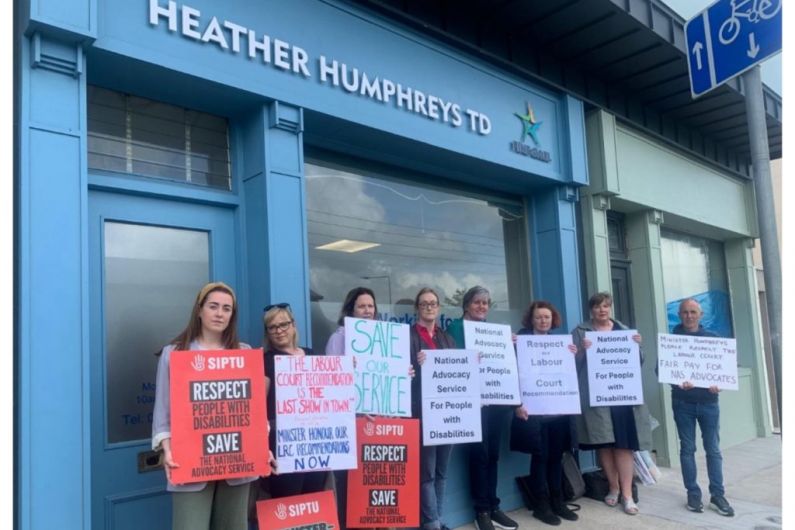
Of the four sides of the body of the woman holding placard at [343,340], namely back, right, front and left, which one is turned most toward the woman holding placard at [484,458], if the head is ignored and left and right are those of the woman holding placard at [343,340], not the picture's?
left

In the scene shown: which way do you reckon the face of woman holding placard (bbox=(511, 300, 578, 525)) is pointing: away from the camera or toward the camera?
toward the camera

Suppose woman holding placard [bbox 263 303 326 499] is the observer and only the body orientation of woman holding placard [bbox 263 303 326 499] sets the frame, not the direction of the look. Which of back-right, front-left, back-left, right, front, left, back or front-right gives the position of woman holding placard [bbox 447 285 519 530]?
back-left

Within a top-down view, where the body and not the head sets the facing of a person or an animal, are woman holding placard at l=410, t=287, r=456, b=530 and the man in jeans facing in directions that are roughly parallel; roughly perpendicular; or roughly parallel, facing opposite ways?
roughly parallel

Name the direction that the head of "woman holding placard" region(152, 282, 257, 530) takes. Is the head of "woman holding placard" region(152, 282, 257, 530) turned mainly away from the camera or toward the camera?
toward the camera

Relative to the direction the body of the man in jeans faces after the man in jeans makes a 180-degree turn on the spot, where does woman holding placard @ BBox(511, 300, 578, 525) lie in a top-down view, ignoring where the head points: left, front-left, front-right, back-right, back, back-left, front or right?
back-left

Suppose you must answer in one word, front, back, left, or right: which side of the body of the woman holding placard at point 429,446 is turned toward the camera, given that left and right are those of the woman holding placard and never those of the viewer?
front

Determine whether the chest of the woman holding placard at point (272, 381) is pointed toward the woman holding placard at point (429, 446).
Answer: no

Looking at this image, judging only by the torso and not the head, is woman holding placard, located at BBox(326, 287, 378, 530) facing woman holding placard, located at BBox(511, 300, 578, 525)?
no

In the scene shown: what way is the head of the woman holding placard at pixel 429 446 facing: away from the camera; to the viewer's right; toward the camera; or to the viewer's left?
toward the camera

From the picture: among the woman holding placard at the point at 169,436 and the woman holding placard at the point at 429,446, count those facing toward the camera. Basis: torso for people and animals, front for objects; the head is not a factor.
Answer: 2

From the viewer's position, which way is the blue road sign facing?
facing the viewer and to the left of the viewer

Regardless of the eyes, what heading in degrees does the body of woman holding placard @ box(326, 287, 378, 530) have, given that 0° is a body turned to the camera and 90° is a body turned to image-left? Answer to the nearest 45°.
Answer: approximately 315°

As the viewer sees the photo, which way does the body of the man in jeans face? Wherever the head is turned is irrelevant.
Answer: toward the camera
